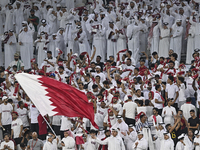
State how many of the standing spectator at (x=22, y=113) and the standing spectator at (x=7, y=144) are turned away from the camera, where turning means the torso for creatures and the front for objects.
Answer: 0

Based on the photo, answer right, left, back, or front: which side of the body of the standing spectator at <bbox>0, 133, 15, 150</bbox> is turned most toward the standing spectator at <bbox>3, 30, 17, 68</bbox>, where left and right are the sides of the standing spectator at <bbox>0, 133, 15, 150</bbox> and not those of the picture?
back

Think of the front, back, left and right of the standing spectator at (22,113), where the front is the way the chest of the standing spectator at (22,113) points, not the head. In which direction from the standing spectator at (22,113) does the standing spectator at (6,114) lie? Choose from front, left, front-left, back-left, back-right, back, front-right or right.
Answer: back-right

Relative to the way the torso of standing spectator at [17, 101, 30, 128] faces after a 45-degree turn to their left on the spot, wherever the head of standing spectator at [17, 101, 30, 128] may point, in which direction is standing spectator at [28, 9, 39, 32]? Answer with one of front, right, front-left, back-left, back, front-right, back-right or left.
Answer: left
